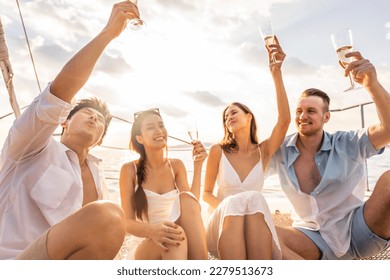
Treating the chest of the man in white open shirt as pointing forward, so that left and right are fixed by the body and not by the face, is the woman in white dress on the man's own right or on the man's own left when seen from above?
on the man's own left

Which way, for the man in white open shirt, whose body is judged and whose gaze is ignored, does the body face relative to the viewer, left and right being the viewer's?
facing the viewer and to the right of the viewer

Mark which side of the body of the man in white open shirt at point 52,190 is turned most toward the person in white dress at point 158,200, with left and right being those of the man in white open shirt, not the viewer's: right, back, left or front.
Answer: left

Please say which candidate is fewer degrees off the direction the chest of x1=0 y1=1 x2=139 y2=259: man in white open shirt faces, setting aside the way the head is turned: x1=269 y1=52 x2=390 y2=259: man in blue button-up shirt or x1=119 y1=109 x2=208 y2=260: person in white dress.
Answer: the man in blue button-up shirt

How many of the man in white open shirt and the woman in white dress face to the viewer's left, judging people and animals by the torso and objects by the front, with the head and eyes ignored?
0

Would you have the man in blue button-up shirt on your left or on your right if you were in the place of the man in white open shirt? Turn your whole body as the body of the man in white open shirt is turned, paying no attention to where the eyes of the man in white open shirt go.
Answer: on your left

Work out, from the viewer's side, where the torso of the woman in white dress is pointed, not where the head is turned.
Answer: toward the camera

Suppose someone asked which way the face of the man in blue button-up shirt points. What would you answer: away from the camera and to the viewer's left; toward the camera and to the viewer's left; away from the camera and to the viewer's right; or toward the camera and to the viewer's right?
toward the camera and to the viewer's left
